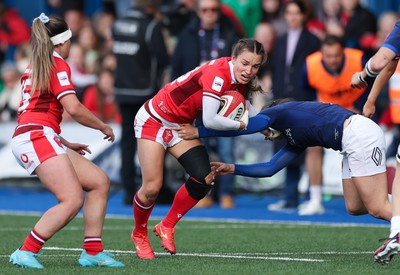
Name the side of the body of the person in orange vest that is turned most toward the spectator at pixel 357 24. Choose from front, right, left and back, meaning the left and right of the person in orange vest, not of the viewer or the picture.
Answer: back

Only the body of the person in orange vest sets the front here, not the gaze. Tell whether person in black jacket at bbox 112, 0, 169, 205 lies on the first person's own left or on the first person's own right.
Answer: on the first person's own right

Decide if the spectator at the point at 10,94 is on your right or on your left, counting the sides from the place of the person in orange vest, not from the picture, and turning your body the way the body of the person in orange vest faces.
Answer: on your right

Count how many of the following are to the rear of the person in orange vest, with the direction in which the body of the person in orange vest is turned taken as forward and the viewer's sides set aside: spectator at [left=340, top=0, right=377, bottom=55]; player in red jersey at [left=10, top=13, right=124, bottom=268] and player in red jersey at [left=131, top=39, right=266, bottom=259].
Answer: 1

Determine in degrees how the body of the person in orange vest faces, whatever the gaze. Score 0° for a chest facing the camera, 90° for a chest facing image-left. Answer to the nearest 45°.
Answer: approximately 0°

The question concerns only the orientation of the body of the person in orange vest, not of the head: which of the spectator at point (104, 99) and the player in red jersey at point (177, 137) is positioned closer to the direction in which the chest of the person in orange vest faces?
the player in red jersey

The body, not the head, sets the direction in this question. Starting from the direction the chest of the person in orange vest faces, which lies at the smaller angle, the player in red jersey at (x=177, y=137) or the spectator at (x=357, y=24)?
the player in red jersey

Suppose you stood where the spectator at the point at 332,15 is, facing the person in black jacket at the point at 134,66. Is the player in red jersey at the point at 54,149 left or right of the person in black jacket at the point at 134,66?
left

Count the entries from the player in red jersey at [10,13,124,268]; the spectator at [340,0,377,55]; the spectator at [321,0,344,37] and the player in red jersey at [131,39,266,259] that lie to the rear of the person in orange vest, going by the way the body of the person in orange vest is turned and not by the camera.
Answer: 2
